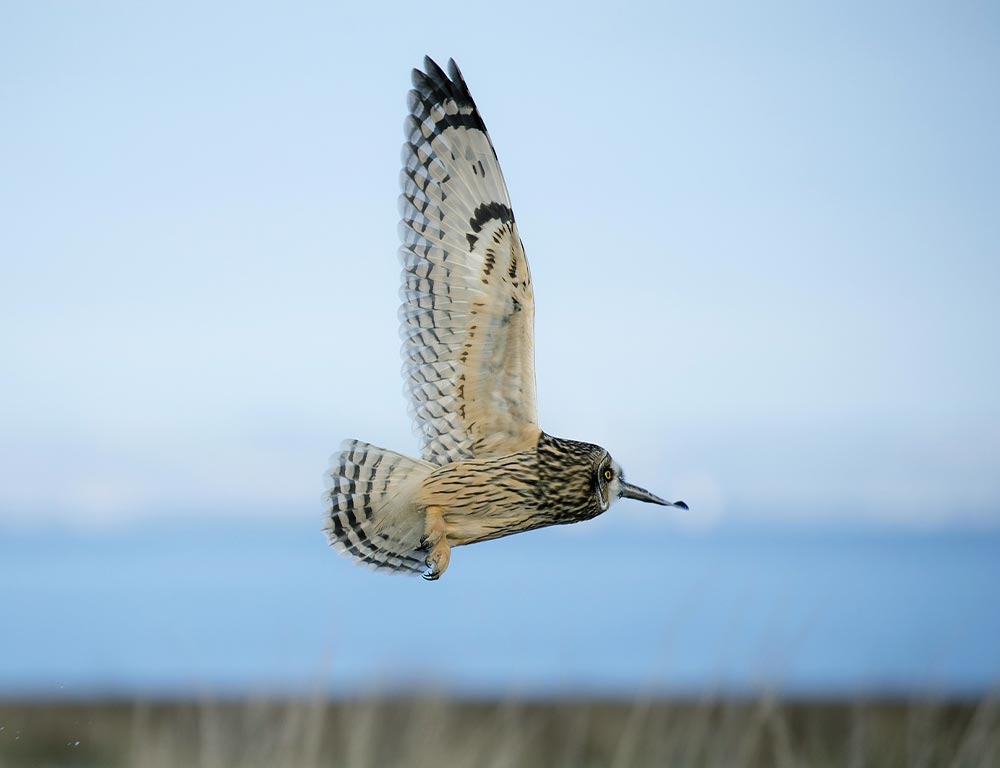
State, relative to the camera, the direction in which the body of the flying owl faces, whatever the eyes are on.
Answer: to the viewer's right
